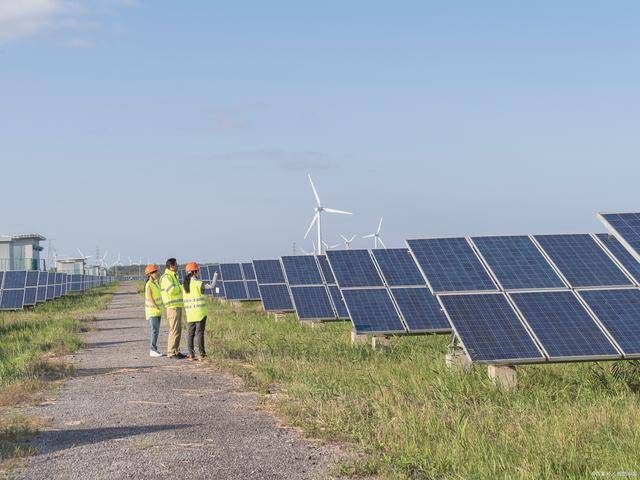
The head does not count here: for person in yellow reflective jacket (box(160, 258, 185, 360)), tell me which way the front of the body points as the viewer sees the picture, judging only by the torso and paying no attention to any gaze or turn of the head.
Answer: to the viewer's right

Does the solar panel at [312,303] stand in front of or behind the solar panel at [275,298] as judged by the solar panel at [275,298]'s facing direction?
in front

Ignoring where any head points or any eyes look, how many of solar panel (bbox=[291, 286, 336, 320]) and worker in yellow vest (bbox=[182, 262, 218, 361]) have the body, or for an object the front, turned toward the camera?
1

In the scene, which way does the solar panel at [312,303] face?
toward the camera

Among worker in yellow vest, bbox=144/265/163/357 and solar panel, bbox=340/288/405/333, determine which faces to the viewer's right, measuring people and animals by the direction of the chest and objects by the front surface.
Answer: the worker in yellow vest

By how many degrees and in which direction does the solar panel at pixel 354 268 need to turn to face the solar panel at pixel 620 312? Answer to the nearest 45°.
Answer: approximately 45° to its left

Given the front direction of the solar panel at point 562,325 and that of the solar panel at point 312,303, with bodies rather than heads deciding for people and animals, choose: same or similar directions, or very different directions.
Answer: same or similar directions

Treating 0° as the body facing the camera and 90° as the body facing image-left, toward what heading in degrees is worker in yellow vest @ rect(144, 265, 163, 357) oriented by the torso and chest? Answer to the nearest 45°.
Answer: approximately 270°

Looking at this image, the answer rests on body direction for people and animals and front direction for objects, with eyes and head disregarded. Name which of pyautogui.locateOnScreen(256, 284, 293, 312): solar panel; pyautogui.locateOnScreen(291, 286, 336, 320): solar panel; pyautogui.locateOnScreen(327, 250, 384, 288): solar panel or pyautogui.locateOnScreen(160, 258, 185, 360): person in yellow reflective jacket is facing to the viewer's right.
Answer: the person in yellow reflective jacket

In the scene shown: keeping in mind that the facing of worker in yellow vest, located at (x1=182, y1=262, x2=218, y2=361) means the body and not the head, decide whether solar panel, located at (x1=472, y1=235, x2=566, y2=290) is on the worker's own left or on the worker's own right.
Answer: on the worker's own right

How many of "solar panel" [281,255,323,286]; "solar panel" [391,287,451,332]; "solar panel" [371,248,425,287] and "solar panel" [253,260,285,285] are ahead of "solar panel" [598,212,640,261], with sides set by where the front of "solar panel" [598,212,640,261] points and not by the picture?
0

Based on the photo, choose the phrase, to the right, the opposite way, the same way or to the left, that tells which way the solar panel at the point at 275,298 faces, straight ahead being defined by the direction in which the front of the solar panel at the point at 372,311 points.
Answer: the same way

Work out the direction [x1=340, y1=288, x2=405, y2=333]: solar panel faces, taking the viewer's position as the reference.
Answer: facing the viewer

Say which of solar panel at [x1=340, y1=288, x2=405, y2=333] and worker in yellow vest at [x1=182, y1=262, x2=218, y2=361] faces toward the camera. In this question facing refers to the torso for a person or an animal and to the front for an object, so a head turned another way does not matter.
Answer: the solar panel

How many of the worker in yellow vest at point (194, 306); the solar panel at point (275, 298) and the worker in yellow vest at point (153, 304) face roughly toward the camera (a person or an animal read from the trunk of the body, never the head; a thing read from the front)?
1

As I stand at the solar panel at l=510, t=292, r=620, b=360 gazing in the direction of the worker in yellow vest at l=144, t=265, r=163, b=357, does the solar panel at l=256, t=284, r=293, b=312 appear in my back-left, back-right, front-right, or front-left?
front-right

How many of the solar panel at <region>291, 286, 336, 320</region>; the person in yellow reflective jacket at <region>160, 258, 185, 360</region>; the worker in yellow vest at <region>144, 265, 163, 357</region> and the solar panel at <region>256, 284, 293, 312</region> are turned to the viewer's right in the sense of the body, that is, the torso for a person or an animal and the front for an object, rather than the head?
2

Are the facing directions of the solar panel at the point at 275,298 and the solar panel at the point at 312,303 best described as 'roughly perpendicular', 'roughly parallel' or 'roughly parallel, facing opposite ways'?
roughly parallel
